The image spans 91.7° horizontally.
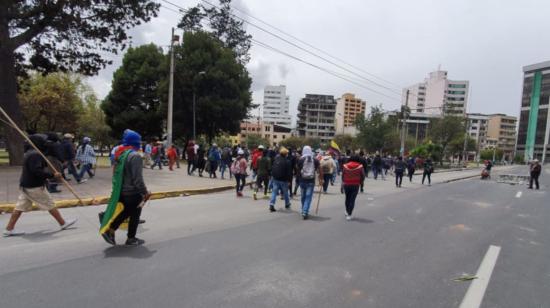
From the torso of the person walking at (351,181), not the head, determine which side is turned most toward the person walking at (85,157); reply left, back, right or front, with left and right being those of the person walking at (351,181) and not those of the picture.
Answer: left

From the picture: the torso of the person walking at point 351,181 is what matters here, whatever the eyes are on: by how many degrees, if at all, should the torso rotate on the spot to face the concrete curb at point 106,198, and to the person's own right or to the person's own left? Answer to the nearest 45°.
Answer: approximately 90° to the person's own left

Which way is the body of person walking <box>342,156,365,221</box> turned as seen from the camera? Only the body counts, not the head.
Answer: away from the camera

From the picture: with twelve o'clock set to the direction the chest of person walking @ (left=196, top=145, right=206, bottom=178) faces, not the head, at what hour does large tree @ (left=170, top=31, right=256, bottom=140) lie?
The large tree is roughly at 12 o'clock from the person walking.

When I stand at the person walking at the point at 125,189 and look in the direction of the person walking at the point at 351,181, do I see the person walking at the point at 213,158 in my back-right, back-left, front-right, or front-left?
front-left

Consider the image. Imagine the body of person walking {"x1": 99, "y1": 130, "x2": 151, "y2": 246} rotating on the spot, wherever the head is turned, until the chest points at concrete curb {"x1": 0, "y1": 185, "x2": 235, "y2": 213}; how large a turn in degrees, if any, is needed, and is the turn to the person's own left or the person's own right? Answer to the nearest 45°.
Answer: approximately 90° to the person's own left

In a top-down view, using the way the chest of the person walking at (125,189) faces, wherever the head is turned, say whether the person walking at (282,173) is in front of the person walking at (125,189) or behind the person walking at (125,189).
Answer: in front
